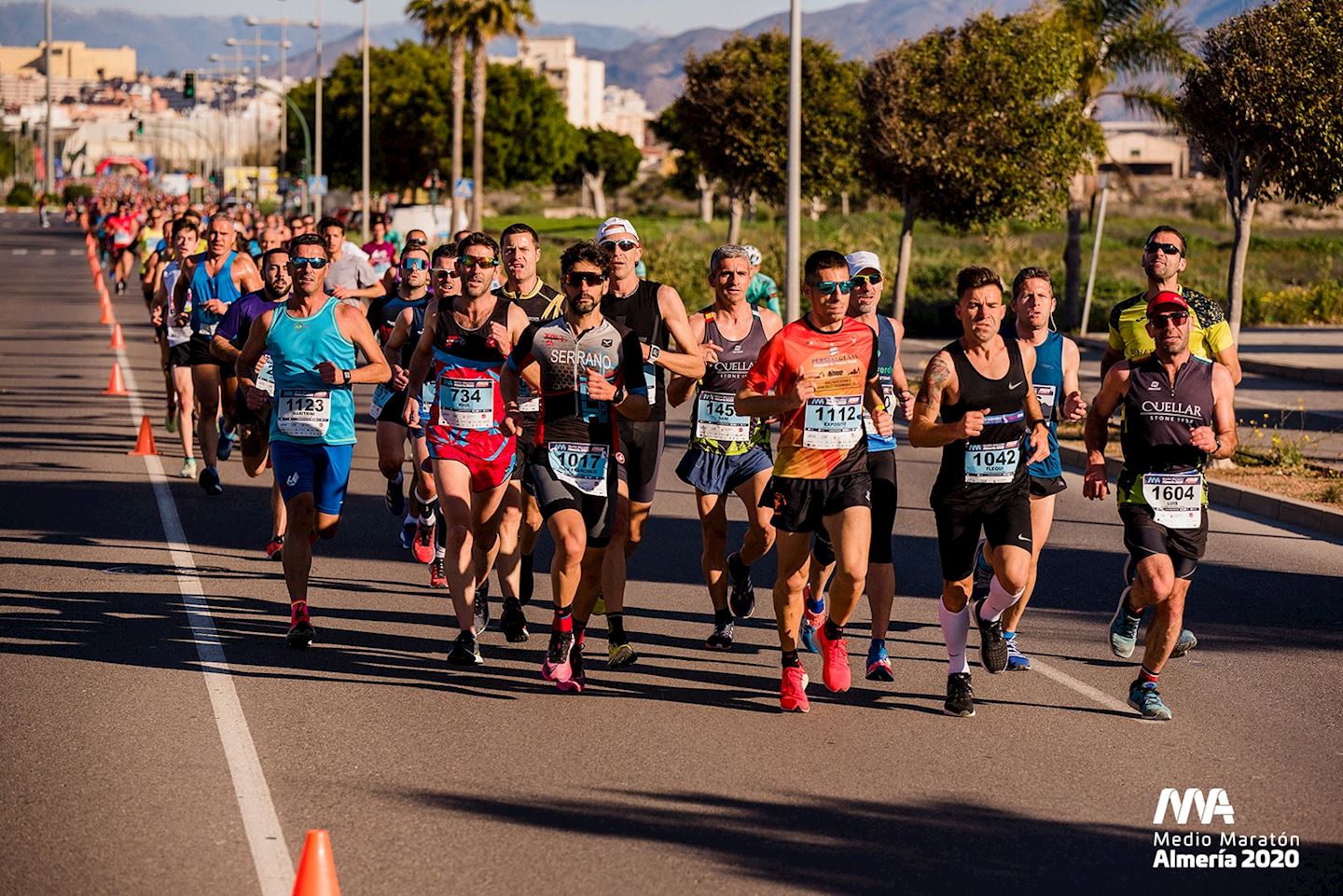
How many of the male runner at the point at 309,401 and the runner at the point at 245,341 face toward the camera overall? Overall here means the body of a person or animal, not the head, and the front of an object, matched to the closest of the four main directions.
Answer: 2

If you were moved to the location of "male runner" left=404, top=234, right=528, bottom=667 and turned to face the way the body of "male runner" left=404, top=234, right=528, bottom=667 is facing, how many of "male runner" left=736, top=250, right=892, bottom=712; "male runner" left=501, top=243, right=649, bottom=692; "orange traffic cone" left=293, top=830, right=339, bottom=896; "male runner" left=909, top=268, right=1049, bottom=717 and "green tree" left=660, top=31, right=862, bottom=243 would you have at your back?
1

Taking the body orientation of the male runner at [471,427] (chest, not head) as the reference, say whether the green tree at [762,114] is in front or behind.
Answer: behind

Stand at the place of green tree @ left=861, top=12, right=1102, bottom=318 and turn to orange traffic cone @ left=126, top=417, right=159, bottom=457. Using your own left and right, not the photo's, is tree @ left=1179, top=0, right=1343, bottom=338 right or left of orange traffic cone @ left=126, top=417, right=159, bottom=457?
left

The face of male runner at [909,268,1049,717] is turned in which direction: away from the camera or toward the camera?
toward the camera

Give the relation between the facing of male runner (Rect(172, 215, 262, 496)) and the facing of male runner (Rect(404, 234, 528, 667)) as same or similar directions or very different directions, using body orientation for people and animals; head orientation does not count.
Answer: same or similar directions

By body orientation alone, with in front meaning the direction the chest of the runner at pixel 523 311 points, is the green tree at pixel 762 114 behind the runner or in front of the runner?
behind

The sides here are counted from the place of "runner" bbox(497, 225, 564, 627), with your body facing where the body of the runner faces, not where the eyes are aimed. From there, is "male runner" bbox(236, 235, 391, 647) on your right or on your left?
on your right

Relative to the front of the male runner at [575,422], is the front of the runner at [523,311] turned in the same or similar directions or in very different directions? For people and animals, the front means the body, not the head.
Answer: same or similar directions

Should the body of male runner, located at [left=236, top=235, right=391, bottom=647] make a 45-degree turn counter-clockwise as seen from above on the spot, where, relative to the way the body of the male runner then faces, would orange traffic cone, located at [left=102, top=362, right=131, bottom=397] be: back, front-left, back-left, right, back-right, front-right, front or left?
back-left

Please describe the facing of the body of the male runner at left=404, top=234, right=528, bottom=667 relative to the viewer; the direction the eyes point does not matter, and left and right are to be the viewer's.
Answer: facing the viewer

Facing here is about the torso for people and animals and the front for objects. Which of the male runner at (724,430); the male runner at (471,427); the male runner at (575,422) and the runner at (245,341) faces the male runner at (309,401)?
the runner

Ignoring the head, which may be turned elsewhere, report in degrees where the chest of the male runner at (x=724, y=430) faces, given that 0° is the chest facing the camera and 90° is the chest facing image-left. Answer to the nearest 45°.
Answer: approximately 0°

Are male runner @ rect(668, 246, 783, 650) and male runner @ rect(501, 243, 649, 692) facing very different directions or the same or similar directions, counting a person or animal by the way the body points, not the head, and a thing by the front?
same or similar directions

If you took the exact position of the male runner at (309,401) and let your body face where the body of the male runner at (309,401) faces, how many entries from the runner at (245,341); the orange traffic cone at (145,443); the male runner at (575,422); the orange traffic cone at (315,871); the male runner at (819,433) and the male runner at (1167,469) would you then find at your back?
2
